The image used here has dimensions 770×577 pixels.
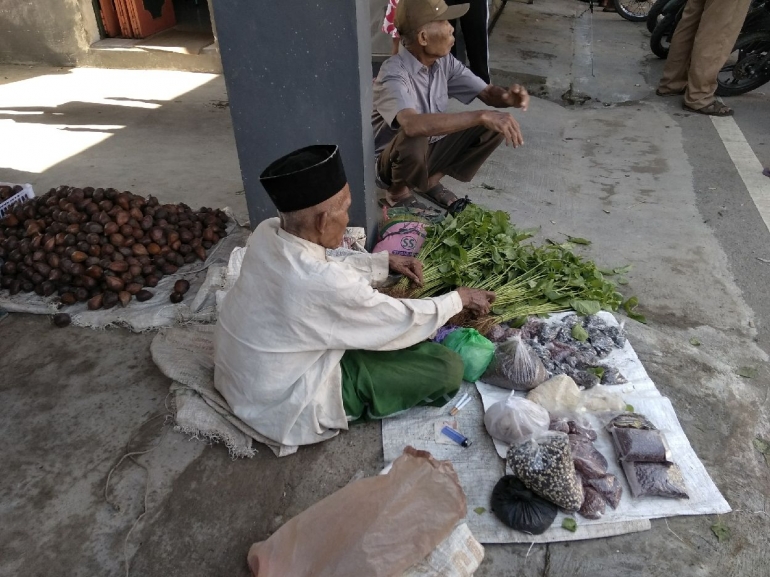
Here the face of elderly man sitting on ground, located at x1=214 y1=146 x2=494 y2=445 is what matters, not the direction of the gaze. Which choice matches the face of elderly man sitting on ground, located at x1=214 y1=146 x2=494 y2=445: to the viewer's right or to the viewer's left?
to the viewer's right

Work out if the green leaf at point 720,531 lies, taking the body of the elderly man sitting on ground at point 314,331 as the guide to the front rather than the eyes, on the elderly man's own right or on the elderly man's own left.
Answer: on the elderly man's own right

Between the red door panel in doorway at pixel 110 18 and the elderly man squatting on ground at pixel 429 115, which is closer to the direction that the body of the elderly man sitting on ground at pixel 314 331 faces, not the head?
the elderly man squatting on ground

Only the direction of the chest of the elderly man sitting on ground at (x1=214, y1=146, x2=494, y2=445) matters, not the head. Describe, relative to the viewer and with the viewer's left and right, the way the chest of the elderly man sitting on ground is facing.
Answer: facing away from the viewer and to the right of the viewer

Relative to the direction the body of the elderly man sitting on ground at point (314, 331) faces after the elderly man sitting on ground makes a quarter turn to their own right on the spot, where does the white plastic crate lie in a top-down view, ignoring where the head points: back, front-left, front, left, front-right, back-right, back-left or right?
back

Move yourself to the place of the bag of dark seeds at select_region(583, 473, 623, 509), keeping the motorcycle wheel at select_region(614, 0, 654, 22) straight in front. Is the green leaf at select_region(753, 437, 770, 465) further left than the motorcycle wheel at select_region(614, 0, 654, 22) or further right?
right

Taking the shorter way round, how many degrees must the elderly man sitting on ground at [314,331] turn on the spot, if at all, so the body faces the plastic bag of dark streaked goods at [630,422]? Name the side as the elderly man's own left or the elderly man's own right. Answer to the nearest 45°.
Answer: approximately 45° to the elderly man's own right

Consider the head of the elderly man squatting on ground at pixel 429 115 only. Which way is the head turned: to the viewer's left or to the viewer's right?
to the viewer's right

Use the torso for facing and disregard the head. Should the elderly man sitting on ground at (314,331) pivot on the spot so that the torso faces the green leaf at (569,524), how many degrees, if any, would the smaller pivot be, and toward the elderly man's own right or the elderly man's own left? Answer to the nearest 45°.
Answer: approximately 90° to the elderly man's own right

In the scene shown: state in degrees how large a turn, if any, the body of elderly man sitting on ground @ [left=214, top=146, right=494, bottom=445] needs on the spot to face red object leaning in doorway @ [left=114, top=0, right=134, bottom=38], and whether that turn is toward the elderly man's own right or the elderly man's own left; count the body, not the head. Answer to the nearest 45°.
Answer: approximately 45° to the elderly man's own left

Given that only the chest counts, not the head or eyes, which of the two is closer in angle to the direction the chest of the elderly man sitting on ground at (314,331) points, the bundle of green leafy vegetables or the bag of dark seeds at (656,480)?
the bundle of green leafy vegetables

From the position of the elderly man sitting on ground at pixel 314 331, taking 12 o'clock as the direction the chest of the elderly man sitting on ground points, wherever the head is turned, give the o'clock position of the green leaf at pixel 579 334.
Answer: The green leaf is roughly at 1 o'clock from the elderly man sitting on ground.

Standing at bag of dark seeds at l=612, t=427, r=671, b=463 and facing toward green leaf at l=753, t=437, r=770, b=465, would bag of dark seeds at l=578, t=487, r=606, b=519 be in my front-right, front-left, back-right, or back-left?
back-right
